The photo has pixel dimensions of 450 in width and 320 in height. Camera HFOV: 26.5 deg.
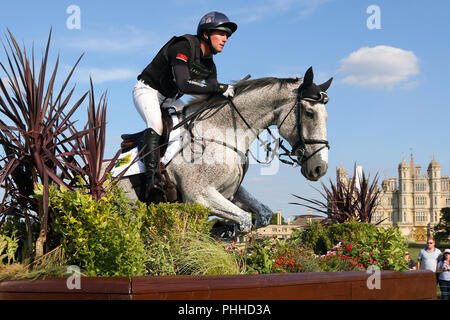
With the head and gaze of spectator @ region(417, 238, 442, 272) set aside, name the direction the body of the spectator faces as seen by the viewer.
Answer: toward the camera

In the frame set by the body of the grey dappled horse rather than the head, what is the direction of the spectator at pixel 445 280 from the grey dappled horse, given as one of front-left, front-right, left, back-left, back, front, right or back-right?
left

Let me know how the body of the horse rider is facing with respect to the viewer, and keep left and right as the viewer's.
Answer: facing the viewer and to the right of the viewer

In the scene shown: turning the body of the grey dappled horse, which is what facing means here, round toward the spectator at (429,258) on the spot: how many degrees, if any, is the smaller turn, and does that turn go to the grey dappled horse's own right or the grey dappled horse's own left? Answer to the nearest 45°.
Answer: approximately 90° to the grey dappled horse's own left

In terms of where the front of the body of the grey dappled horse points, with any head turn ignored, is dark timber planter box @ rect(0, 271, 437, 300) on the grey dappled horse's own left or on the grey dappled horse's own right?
on the grey dappled horse's own right

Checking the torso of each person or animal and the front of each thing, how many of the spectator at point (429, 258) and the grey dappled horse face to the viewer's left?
0
